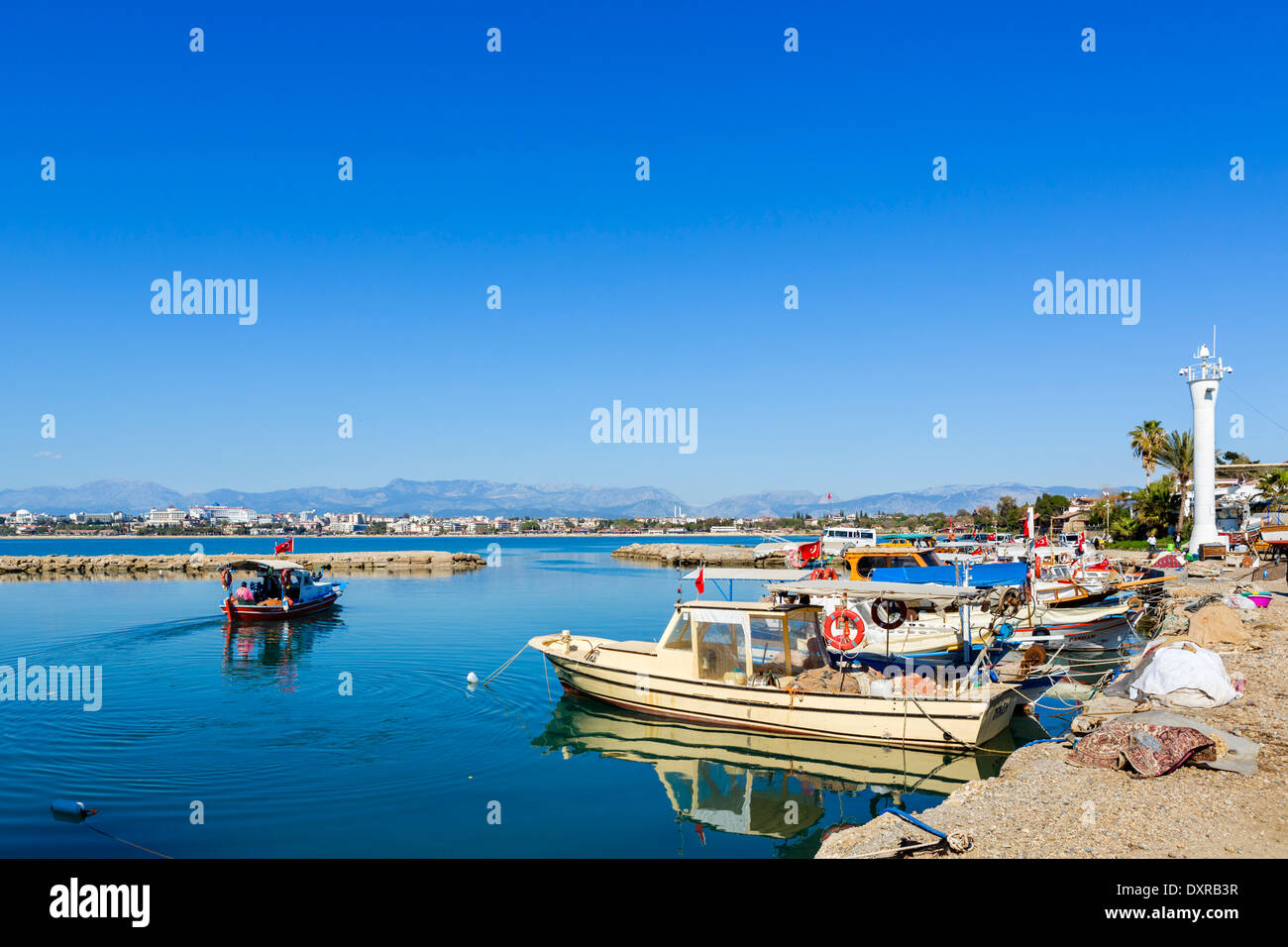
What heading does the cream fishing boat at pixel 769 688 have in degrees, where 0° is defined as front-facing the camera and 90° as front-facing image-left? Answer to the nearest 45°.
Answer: approximately 135°

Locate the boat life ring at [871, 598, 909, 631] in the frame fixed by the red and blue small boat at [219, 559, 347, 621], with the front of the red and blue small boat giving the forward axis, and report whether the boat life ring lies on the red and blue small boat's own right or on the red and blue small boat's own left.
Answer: on the red and blue small boat's own right

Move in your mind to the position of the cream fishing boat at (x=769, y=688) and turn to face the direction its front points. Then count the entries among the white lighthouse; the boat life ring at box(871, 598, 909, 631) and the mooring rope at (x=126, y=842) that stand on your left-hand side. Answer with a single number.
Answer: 1

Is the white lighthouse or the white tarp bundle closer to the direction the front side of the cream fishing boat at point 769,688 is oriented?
the white lighthouse

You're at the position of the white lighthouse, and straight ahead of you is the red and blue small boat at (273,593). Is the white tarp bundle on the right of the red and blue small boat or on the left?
left

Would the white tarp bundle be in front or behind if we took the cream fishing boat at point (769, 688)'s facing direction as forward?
behind

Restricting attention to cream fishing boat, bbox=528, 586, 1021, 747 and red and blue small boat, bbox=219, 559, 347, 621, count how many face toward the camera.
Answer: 0

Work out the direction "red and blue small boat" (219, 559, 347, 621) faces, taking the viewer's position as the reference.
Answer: facing away from the viewer and to the right of the viewer

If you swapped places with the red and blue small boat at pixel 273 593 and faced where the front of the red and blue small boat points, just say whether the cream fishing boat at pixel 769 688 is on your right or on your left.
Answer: on your right
